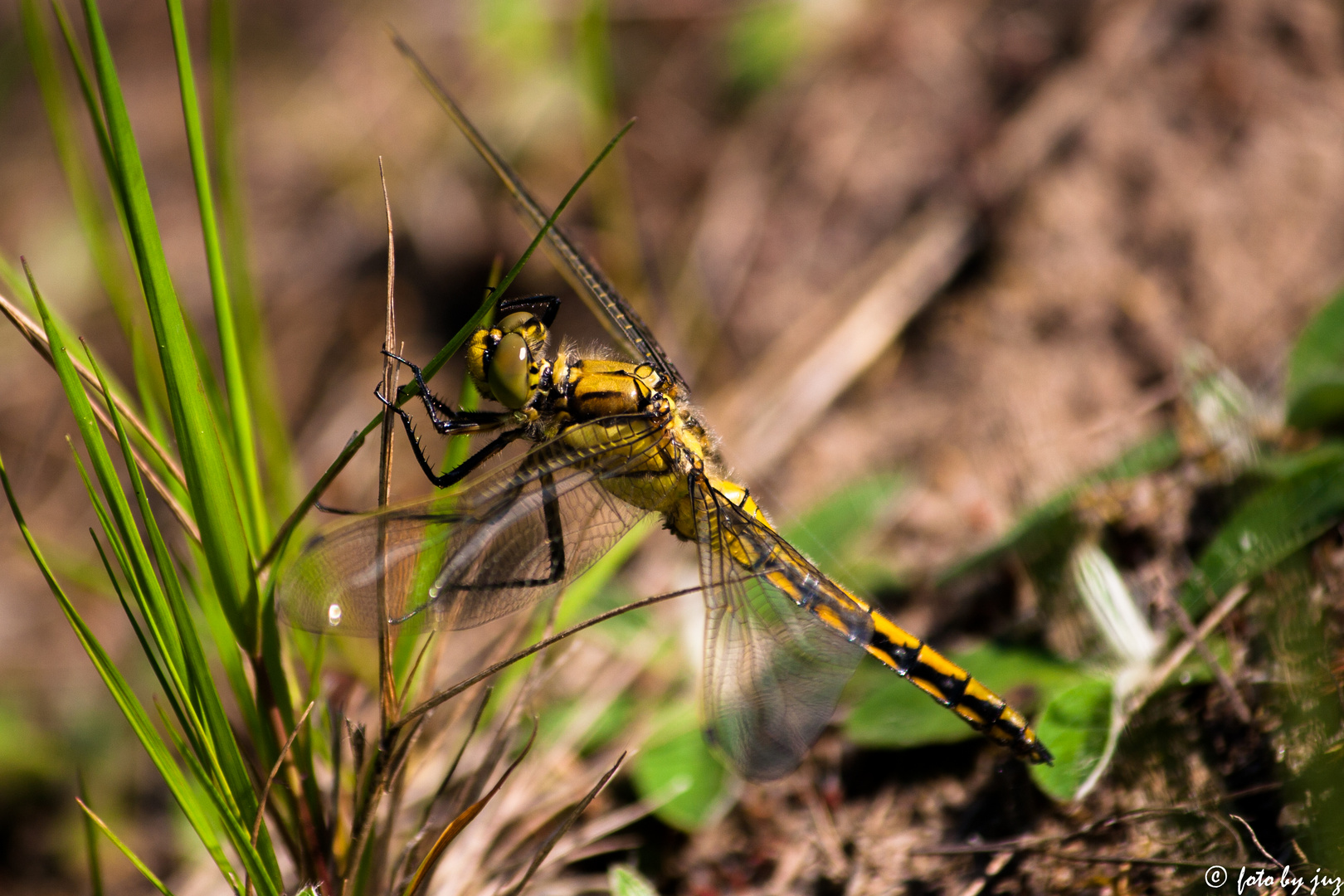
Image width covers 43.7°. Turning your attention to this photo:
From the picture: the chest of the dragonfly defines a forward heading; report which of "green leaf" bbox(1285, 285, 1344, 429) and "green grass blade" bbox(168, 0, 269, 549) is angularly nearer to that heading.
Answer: the green grass blade

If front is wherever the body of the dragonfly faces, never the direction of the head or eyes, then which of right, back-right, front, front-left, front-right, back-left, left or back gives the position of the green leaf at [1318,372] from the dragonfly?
back

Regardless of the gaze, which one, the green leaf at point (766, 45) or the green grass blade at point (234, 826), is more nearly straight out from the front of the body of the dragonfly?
the green grass blade

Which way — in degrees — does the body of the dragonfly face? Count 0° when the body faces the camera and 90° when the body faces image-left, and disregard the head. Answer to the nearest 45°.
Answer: approximately 90°

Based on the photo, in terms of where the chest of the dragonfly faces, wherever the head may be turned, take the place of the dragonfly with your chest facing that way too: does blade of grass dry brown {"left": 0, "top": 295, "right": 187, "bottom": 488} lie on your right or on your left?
on your left

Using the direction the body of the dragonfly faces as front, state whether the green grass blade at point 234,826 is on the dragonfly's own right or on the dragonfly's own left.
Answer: on the dragonfly's own left

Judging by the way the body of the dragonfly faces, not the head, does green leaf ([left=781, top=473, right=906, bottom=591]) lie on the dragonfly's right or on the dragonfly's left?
on the dragonfly's right

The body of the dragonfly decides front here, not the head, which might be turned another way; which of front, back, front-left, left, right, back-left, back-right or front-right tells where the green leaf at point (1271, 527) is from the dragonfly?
back
